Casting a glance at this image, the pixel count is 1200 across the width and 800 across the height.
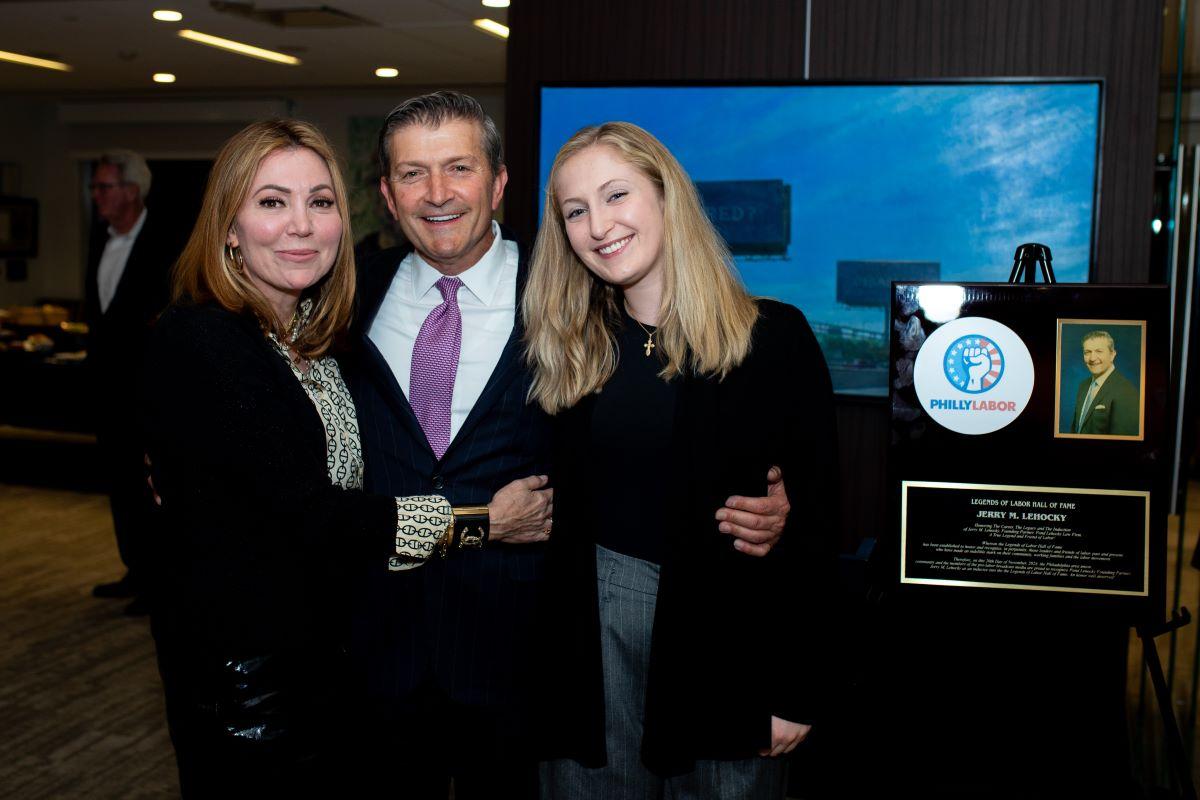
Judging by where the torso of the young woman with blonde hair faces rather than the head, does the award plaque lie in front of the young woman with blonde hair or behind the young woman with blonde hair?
behind

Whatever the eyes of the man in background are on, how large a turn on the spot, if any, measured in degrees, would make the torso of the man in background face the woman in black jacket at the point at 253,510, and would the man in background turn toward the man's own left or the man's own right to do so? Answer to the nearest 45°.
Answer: approximately 45° to the man's own left

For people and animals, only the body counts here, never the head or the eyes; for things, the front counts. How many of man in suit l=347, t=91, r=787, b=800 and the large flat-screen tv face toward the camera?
2

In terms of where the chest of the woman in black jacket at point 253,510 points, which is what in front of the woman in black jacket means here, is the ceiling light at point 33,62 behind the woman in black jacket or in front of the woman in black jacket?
behind
